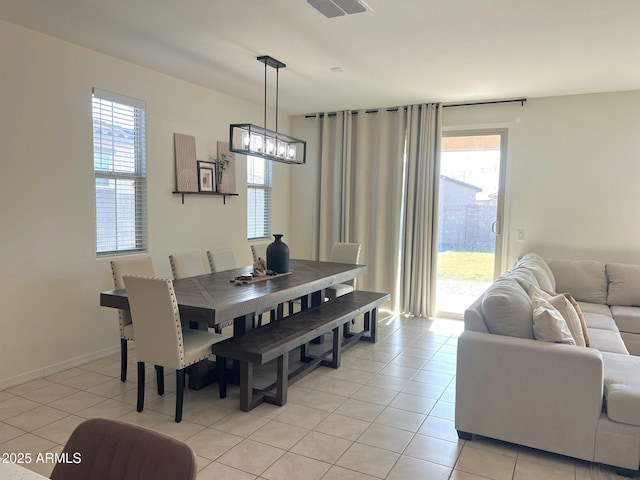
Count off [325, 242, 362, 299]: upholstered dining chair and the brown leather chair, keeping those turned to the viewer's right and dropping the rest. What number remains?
0

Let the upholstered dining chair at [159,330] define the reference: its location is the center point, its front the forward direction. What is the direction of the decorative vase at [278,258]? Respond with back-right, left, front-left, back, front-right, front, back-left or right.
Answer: front

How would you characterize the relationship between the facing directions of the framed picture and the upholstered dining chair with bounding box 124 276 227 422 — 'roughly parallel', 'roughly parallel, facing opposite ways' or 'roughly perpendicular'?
roughly perpendicular

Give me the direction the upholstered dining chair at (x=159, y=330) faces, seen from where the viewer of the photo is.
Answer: facing away from the viewer and to the right of the viewer

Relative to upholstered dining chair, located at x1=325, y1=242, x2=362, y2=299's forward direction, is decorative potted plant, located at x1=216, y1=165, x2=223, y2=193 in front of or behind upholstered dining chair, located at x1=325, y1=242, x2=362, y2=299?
in front

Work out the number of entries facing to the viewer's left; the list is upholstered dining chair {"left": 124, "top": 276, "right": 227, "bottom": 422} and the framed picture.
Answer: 0

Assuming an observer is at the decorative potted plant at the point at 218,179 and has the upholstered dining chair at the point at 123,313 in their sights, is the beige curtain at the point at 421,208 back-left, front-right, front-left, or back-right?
back-left

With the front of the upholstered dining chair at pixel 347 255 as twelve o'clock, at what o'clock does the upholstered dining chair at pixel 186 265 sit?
the upholstered dining chair at pixel 186 265 is roughly at 12 o'clock from the upholstered dining chair at pixel 347 255.

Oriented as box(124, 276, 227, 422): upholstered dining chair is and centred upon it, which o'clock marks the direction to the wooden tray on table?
The wooden tray on table is roughly at 12 o'clock from the upholstered dining chair.

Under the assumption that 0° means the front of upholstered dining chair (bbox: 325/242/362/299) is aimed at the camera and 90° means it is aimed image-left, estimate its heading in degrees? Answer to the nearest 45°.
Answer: approximately 45°

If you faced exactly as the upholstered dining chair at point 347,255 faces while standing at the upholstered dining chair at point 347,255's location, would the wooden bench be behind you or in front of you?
in front

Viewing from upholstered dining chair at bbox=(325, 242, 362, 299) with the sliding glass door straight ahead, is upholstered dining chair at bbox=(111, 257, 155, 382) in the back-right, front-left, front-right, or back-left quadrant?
back-right

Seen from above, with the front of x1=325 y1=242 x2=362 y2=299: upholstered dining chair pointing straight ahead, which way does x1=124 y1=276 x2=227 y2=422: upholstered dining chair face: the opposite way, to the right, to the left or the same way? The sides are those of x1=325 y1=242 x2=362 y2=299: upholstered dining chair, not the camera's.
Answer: the opposite way

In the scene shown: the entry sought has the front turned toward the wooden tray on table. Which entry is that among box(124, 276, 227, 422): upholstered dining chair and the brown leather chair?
the upholstered dining chair

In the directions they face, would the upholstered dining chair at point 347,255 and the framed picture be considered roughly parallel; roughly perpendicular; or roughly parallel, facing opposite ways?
roughly perpendicular

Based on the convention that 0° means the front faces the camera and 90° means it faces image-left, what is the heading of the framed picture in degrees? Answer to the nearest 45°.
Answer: approximately 315°
